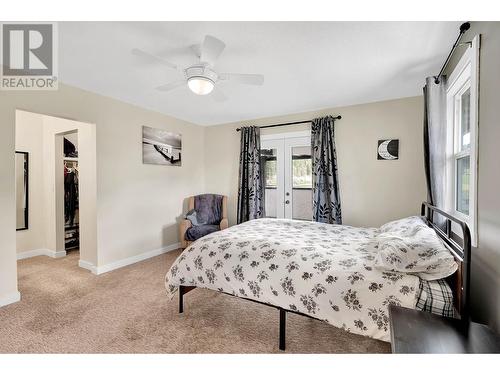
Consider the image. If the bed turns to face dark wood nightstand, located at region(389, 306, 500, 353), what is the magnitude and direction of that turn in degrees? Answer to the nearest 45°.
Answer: approximately 135° to its left

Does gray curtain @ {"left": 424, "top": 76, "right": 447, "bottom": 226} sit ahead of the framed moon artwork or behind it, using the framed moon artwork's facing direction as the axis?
ahead

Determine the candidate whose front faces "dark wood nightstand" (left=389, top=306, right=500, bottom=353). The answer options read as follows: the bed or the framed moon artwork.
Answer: the framed moon artwork

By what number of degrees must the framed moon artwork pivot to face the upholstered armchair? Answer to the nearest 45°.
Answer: approximately 90° to its right

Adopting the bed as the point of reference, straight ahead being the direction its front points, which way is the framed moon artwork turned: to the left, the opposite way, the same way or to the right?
to the left

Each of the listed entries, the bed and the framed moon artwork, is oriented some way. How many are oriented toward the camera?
1

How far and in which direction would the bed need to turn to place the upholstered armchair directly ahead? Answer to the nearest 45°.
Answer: approximately 45° to its right

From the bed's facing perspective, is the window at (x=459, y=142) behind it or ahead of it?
behind

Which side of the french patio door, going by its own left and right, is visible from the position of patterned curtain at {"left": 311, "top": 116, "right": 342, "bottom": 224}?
left

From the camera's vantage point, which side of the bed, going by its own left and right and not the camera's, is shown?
left

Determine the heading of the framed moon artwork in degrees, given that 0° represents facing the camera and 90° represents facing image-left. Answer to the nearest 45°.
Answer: approximately 0°

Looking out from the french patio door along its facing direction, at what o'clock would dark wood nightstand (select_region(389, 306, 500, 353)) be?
The dark wood nightstand is roughly at 10 o'clock from the french patio door.

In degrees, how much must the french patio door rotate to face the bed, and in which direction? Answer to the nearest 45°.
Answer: approximately 45° to its left
